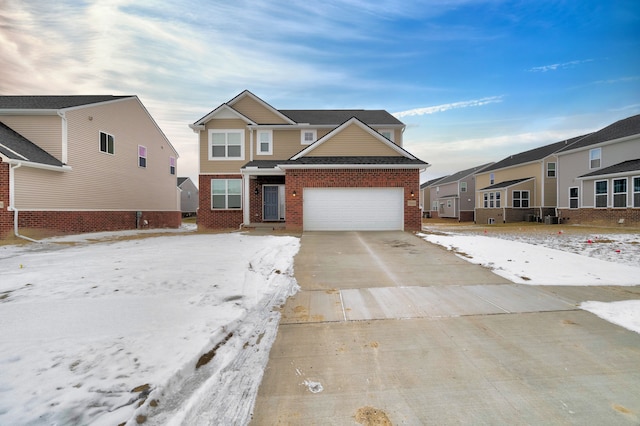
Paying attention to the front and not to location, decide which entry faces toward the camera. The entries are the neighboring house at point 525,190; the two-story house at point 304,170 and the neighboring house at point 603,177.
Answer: the two-story house

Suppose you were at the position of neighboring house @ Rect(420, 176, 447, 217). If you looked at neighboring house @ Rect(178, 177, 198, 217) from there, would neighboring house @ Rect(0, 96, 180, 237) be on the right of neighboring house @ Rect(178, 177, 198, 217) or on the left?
left

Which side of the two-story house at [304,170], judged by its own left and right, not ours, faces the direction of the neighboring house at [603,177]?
left

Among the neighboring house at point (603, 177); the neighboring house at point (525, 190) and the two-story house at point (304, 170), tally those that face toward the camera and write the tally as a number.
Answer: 1

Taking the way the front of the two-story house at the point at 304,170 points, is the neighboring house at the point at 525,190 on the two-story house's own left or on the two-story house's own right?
on the two-story house's own left
